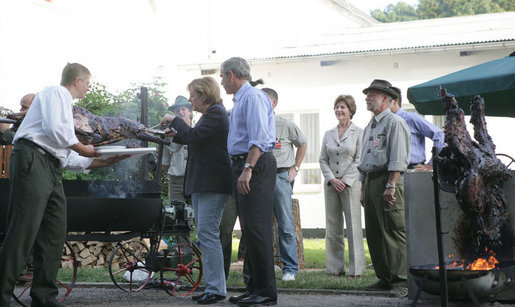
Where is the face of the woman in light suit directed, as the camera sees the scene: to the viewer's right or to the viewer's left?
to the viewer's left

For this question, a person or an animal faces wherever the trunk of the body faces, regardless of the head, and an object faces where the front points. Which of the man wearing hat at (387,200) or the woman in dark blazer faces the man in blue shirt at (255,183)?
the man wearing hat

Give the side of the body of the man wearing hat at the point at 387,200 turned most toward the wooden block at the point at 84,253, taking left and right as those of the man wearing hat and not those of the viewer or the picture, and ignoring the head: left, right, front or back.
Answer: right

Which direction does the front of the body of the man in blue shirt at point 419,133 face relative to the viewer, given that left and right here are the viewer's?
facing to the left of the viewer

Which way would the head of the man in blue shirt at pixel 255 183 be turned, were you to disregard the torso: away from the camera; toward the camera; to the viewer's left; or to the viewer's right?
to the viewer's left

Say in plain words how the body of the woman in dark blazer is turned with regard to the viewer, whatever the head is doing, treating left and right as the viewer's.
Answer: facing to the left of the viewer

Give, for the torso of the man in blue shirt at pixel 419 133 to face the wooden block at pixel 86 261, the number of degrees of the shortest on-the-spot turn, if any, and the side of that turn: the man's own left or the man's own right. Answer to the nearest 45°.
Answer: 0° — they already face it

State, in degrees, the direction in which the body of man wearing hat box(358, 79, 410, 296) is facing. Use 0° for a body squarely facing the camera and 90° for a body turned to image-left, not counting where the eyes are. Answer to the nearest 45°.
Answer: approximately 45°

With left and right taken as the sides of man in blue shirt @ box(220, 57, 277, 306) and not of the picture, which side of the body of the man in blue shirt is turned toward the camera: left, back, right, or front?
left

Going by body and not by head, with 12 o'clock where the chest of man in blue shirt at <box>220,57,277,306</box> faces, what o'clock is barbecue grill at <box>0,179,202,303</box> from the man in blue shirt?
The barbecue grill is roughly at 1 o'clock from the man in blue shirt.

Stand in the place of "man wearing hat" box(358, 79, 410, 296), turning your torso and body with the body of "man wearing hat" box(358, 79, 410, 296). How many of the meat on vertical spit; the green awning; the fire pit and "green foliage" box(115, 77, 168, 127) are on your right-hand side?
1

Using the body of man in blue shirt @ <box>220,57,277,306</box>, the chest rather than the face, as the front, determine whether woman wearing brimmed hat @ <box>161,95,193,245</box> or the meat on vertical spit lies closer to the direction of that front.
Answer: the woman wearing brimmed hat
